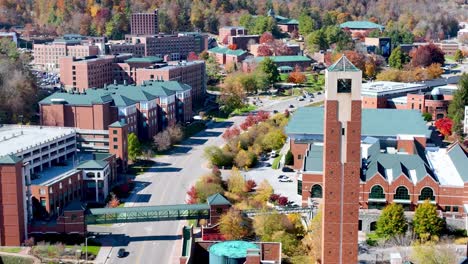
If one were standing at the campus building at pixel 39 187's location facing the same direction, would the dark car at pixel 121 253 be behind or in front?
in front

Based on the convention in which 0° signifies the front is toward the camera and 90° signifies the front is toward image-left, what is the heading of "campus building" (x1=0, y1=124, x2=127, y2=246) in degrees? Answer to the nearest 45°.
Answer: approximately 315°

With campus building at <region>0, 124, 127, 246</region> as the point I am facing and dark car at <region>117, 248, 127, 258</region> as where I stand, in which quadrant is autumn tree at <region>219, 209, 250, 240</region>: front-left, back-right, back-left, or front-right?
back-right

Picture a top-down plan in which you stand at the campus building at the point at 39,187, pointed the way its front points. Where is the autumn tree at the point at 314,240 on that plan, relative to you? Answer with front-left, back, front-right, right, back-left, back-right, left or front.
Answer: front

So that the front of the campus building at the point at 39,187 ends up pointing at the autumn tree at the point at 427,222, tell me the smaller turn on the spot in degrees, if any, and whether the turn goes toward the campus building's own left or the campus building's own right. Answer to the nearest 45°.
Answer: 0° — it already faces it

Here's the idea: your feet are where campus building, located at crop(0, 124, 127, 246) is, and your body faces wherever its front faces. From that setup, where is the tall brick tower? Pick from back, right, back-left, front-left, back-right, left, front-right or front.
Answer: front

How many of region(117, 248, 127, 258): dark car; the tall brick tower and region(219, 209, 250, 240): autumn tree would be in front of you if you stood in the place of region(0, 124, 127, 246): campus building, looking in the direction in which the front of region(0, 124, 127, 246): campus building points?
3

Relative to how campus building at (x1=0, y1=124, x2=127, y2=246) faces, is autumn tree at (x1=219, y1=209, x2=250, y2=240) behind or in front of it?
in front

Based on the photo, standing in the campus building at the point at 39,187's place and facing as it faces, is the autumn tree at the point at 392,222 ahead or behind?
ahead

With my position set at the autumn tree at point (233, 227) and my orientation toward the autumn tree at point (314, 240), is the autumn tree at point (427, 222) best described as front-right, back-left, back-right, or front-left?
front-left

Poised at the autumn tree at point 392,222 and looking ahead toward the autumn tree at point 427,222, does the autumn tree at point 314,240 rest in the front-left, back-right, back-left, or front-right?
back-right
